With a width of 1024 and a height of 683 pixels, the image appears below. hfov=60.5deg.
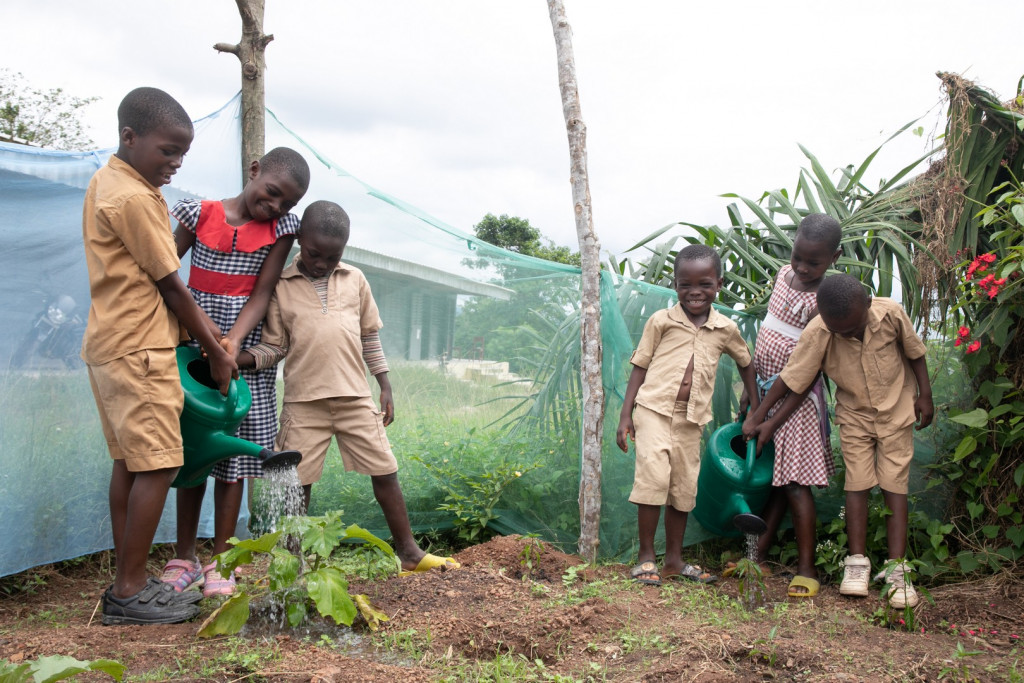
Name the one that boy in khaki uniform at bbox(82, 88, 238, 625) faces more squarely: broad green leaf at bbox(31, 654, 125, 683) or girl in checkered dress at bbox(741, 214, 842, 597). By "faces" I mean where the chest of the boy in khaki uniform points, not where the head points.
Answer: the girl in checkered dress

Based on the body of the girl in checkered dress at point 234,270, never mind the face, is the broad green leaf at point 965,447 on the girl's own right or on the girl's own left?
on the girl's own left

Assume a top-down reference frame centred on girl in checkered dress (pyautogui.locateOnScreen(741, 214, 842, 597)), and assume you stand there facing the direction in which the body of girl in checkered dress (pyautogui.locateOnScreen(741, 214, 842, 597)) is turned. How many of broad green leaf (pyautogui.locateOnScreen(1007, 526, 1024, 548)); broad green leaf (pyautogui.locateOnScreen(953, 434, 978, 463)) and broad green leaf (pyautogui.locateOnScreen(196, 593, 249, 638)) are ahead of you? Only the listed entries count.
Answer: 1

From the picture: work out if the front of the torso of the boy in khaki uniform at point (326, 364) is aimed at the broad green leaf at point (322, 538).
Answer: yes

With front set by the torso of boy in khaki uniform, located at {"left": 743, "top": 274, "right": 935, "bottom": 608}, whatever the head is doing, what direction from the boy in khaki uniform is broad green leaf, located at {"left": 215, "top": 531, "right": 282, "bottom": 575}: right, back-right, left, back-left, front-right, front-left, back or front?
front-right

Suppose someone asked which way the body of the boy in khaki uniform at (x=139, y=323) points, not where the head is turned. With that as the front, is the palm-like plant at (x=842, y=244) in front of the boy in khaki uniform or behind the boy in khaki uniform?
in front

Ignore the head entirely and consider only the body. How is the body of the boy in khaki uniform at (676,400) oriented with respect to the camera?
toward the camera

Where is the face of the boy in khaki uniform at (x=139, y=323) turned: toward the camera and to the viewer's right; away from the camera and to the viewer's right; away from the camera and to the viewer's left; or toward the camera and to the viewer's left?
toward the camera and to the viewer's right

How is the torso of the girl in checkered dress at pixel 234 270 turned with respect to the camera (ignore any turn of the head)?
toward the camera

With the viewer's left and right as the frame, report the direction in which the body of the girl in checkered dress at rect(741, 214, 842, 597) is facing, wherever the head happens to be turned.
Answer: facing the viewer and to the left of the viewer

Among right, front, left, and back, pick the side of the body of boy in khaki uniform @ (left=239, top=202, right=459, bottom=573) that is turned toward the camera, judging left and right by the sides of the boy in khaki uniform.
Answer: front

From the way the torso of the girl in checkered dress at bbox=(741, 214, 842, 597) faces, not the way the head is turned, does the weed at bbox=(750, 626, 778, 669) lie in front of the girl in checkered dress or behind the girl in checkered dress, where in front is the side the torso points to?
in front

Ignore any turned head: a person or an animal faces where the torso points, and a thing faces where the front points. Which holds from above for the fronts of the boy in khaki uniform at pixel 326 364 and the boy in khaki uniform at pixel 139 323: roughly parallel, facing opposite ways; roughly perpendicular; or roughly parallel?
roughly perpendicular

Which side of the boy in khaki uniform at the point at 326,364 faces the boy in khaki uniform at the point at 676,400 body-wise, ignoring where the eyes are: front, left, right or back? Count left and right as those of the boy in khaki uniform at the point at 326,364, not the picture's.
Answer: left
